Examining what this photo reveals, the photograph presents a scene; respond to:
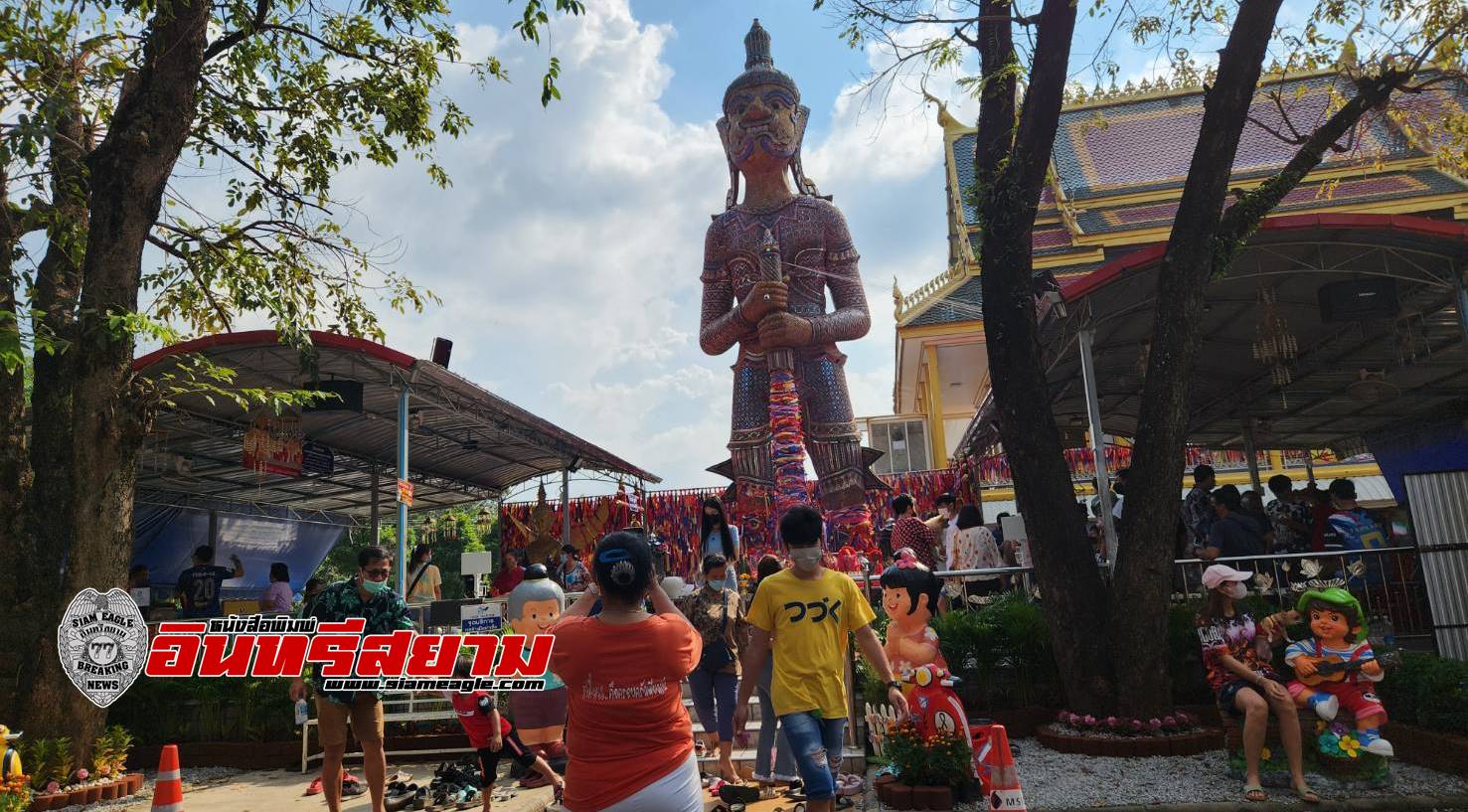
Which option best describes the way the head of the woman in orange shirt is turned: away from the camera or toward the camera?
away from the camera

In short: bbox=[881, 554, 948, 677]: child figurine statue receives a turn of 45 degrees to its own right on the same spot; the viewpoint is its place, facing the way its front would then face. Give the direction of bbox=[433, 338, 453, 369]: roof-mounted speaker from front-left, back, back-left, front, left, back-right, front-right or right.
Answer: front-right

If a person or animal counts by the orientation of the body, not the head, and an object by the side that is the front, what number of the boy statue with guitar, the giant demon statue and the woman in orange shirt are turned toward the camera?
2

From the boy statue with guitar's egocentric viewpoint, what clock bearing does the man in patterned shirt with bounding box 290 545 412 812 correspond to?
The man in patterned shirt is roughly at 2 o'clock from the boy statue with guitar.

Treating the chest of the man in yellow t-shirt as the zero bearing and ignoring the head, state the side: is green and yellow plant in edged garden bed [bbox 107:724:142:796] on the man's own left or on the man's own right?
on the man's own right

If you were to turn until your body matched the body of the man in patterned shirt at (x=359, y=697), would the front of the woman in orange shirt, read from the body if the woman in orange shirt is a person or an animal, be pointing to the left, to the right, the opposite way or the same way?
the opposite way

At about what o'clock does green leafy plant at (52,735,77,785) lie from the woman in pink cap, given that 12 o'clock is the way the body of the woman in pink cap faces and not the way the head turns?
The green leafy plant is roughly at 4 o'clock from the woman in pink cap.

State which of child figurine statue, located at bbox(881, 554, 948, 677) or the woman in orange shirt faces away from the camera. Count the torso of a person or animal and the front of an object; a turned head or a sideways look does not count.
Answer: the woman in orange shirt

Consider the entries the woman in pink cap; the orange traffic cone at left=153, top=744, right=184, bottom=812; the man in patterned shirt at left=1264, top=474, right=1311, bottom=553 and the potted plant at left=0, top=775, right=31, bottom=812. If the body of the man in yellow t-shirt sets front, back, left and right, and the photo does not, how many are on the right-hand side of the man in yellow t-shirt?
2

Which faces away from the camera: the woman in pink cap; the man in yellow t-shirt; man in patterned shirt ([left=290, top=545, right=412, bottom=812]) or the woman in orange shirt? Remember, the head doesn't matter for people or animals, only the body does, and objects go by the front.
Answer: the woman in orange shirt

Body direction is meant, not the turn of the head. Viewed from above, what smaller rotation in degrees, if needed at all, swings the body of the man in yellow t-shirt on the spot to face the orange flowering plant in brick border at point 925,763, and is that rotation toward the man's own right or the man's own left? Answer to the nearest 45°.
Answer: approximately 135° to the man's own left

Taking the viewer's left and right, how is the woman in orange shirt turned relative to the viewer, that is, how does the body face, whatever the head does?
facing away from the viewer
